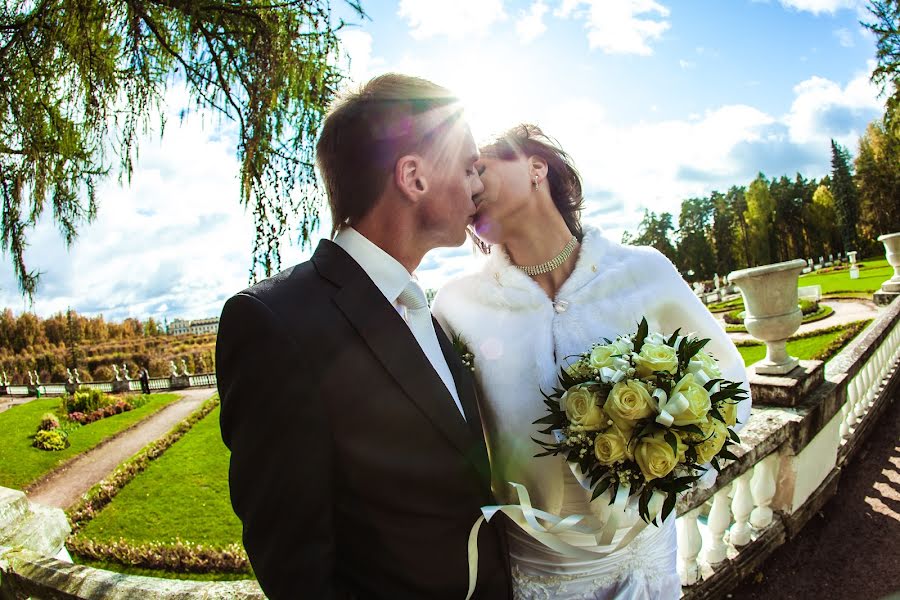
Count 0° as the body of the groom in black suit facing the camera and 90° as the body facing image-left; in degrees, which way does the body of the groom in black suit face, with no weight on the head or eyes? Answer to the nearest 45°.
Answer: approximately 315°

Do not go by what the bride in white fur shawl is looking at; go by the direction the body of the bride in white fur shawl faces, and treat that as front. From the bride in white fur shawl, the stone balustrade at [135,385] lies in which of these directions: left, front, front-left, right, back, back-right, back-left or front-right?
back-right

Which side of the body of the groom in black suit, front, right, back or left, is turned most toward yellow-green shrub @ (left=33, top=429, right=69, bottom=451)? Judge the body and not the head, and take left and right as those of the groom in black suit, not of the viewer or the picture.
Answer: back

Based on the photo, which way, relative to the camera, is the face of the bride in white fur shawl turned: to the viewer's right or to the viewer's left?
to the viewer's left

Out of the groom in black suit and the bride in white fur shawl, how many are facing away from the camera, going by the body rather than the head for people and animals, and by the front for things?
0

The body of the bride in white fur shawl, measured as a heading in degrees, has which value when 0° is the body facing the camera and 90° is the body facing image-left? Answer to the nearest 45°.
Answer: approximately 0°

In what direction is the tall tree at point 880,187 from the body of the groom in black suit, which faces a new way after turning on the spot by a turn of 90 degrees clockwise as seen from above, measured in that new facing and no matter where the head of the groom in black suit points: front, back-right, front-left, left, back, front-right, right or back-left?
back

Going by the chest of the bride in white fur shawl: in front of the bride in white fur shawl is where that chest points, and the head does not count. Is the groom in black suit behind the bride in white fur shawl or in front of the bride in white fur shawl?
in front

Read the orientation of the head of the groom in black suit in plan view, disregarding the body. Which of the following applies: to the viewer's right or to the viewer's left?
to the viewer's right
